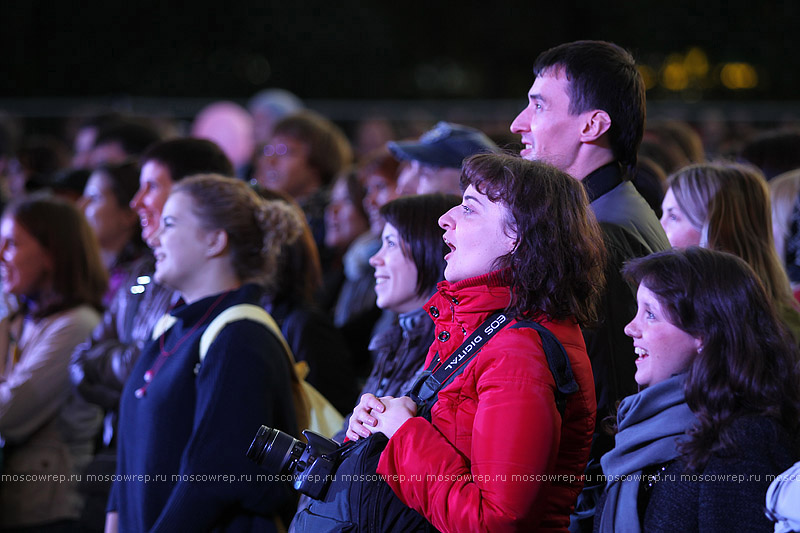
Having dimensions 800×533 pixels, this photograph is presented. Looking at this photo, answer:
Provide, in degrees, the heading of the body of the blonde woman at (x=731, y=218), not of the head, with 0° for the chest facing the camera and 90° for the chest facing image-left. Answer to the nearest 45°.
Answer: approximately 90°

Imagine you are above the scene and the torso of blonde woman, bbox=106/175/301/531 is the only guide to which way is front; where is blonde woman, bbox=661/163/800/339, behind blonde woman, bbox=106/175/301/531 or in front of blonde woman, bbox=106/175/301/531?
behind

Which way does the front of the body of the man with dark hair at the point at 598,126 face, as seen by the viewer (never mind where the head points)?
to the viewer's left

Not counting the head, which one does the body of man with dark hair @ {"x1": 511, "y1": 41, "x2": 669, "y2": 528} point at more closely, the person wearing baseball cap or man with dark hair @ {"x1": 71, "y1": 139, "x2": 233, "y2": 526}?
the man with dark hair

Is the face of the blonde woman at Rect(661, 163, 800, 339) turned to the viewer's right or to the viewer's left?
to the viewer's left

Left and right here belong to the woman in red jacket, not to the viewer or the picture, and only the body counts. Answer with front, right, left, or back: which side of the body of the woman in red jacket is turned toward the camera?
left

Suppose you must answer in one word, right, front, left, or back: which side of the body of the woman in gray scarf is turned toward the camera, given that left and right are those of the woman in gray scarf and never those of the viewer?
left

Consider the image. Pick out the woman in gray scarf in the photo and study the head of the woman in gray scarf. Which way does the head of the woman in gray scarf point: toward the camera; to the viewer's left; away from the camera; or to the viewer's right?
to the viewer's left
